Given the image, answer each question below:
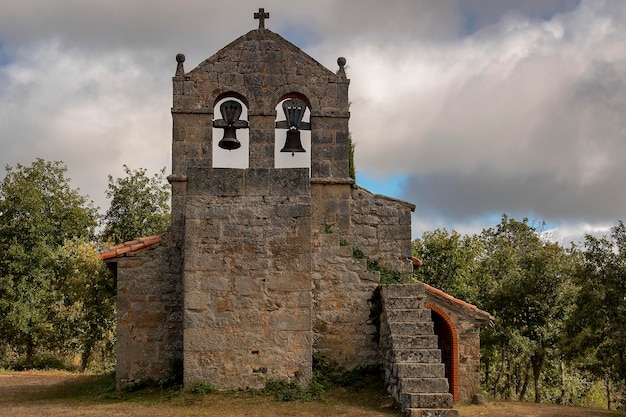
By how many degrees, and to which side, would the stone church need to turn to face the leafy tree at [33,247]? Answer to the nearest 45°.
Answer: approximately 135° to its right

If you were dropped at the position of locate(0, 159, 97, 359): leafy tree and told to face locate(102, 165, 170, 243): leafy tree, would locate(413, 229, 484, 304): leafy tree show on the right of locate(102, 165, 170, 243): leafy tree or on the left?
right

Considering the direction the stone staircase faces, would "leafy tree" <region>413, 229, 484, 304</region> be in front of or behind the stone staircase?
behind

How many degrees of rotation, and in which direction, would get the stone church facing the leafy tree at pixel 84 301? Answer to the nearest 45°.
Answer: approximately 135° to its right

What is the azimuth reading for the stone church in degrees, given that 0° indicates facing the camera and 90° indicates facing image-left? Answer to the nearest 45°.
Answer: approximately 0°

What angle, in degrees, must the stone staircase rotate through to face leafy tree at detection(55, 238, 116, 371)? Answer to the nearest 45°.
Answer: approximately 135° to its right

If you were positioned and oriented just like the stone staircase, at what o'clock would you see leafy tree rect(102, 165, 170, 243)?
The leafy tree is roughly at 5 o'clock from the stone staircase.
